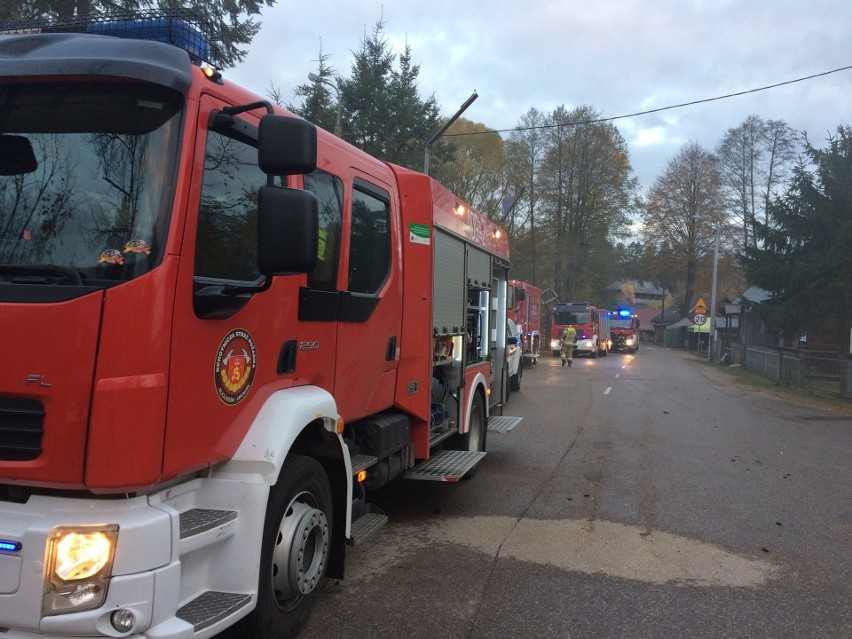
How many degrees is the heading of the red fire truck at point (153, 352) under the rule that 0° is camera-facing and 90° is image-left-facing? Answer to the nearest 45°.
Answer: approximately 45°

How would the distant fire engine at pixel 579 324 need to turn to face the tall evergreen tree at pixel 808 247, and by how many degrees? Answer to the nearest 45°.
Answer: approximately 45° to its left

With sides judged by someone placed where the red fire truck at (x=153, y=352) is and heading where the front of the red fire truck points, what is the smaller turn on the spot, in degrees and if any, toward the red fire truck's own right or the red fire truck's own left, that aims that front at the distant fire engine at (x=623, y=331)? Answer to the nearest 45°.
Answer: approximately 180°

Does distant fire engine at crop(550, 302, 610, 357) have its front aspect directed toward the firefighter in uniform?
yes

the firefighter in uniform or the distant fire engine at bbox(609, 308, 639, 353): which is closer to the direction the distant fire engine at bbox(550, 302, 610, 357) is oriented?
the firefighter in uniform

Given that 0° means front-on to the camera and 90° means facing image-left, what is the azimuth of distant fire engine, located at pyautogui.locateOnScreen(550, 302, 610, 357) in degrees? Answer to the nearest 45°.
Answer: approximately 0°

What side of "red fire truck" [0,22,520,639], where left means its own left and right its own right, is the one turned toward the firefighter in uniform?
back
